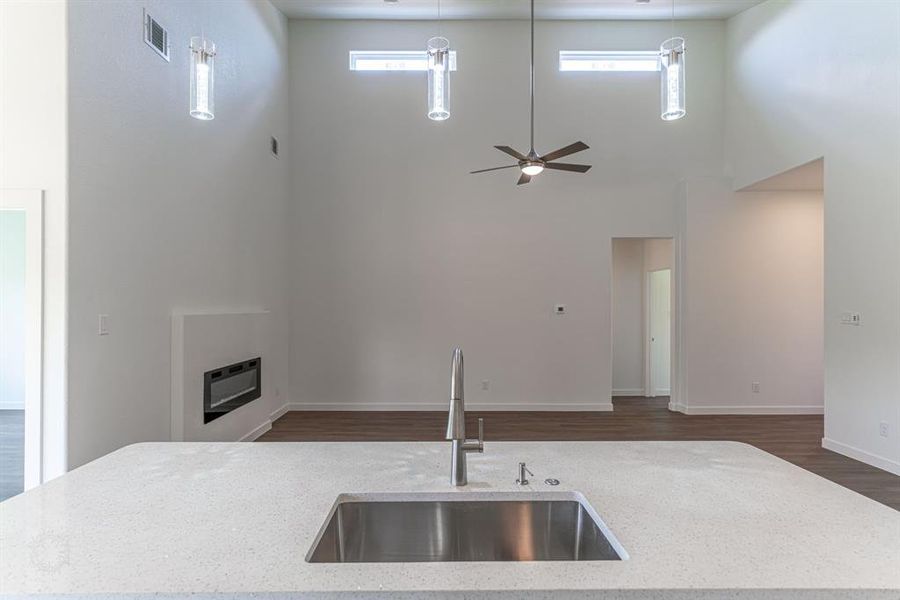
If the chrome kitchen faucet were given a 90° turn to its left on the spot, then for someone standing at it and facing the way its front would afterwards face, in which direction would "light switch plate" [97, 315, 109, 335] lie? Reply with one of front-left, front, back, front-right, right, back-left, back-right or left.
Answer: back-left

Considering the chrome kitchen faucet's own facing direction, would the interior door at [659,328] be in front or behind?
behind

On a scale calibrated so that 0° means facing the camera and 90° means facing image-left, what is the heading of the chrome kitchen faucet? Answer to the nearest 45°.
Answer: approximately 0°

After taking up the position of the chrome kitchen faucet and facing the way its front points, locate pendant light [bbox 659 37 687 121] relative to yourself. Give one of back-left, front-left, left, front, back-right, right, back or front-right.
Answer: back-left

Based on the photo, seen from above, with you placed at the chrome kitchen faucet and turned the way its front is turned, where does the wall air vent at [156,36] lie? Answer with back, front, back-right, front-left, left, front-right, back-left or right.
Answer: back-right

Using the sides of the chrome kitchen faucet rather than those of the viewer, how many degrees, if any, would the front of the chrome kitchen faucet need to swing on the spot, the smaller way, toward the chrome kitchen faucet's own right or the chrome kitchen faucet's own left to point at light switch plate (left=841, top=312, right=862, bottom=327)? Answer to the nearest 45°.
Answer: approximately 135° to the chrome kitchen faucet's own left

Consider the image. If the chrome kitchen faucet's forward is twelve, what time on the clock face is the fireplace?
The fireplace is roughly at 5 o'clock from the chrome kitchen faucet.

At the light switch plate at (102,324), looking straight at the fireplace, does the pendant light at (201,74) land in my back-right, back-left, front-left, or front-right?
back-right
